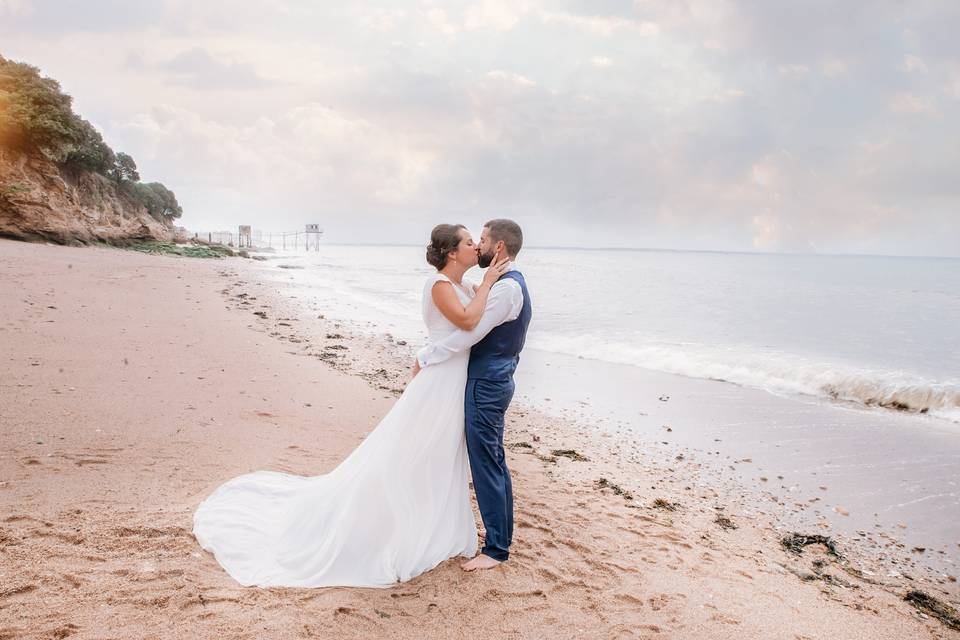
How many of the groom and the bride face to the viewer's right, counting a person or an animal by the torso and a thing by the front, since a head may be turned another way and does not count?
1

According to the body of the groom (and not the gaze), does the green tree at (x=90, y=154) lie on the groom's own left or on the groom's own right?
on the groom's own right

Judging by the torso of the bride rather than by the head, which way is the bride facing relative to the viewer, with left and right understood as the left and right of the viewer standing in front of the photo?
facing to the right of the viewer

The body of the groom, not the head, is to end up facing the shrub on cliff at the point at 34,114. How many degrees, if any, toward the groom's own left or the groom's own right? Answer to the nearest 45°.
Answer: approximately 45° to the groom's own right

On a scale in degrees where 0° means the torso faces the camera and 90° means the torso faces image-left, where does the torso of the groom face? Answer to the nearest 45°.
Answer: approximately 90°

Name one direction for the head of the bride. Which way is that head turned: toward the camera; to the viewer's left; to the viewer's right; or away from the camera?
to the viewer's right

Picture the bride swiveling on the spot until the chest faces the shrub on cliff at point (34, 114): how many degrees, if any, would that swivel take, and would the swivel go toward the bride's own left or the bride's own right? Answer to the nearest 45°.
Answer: approximately 135° to the bride's own left

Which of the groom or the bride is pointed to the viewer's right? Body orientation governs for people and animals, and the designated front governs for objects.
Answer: the bride

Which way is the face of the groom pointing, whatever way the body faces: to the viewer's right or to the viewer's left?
to the viewer's left

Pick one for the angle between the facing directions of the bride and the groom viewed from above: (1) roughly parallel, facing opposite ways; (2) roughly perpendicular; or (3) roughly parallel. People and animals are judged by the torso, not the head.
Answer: roughly parallel, facing opposite ways

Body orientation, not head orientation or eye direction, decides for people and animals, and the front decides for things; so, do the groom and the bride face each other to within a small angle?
yes
